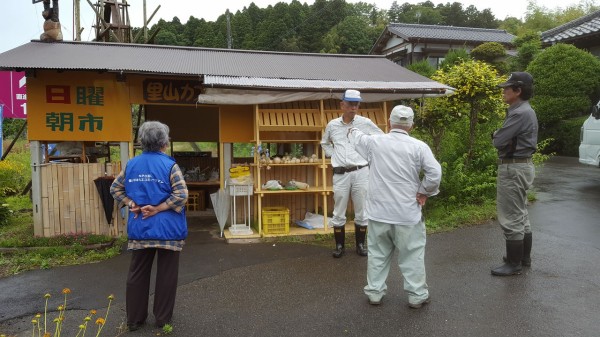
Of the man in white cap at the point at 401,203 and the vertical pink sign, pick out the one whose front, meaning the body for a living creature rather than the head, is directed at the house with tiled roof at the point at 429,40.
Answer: the man in white cap

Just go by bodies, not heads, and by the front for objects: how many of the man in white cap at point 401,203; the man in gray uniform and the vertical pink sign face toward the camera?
1

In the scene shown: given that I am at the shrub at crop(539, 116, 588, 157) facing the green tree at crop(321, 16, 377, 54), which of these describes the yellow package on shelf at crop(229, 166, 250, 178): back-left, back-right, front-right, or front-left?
back-left

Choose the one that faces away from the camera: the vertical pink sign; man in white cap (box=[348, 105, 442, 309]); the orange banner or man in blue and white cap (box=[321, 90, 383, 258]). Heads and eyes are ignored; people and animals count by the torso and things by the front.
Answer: man in white cap (box=[348, 105, 442, 309])

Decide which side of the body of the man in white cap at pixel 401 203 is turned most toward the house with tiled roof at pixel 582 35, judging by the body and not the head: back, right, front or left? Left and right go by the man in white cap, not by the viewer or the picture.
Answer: front

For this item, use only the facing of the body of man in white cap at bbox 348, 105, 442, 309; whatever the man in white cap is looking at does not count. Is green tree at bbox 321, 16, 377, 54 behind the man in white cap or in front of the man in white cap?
in front

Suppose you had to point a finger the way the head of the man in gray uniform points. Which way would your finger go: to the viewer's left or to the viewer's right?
to the viewer's left

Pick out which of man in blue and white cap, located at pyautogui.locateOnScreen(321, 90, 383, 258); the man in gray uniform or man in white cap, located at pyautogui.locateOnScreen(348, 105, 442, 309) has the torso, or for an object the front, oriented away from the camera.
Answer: man in white cap, located at pyautogui.locateOnScreen(348, 105, 442, 309)

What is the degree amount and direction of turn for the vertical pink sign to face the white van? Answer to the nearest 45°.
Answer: approximately 45° to its left

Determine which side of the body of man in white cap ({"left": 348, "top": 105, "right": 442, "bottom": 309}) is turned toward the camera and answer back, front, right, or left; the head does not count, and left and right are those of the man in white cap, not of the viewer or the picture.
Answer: back

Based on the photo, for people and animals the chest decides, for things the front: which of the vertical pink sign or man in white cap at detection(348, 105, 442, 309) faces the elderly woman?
the vertical pink sign

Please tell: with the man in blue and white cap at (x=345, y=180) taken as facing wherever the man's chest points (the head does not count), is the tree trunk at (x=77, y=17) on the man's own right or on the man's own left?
on the man's own right

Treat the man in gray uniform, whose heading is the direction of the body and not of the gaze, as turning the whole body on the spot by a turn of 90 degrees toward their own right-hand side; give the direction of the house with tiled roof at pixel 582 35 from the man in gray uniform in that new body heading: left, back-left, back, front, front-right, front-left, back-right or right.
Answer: front

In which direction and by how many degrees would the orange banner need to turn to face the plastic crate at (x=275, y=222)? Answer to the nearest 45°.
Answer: approximately 45° to its left

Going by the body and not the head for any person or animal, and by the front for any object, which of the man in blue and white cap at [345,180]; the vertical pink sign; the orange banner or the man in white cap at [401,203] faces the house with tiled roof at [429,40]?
the man in white cap at [401,203]

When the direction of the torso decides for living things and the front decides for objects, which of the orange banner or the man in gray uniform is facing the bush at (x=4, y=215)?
the man in gray uniform

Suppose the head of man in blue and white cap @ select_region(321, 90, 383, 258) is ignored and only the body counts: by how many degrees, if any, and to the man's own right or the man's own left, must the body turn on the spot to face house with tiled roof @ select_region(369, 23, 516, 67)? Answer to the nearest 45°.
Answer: approximately 180°
